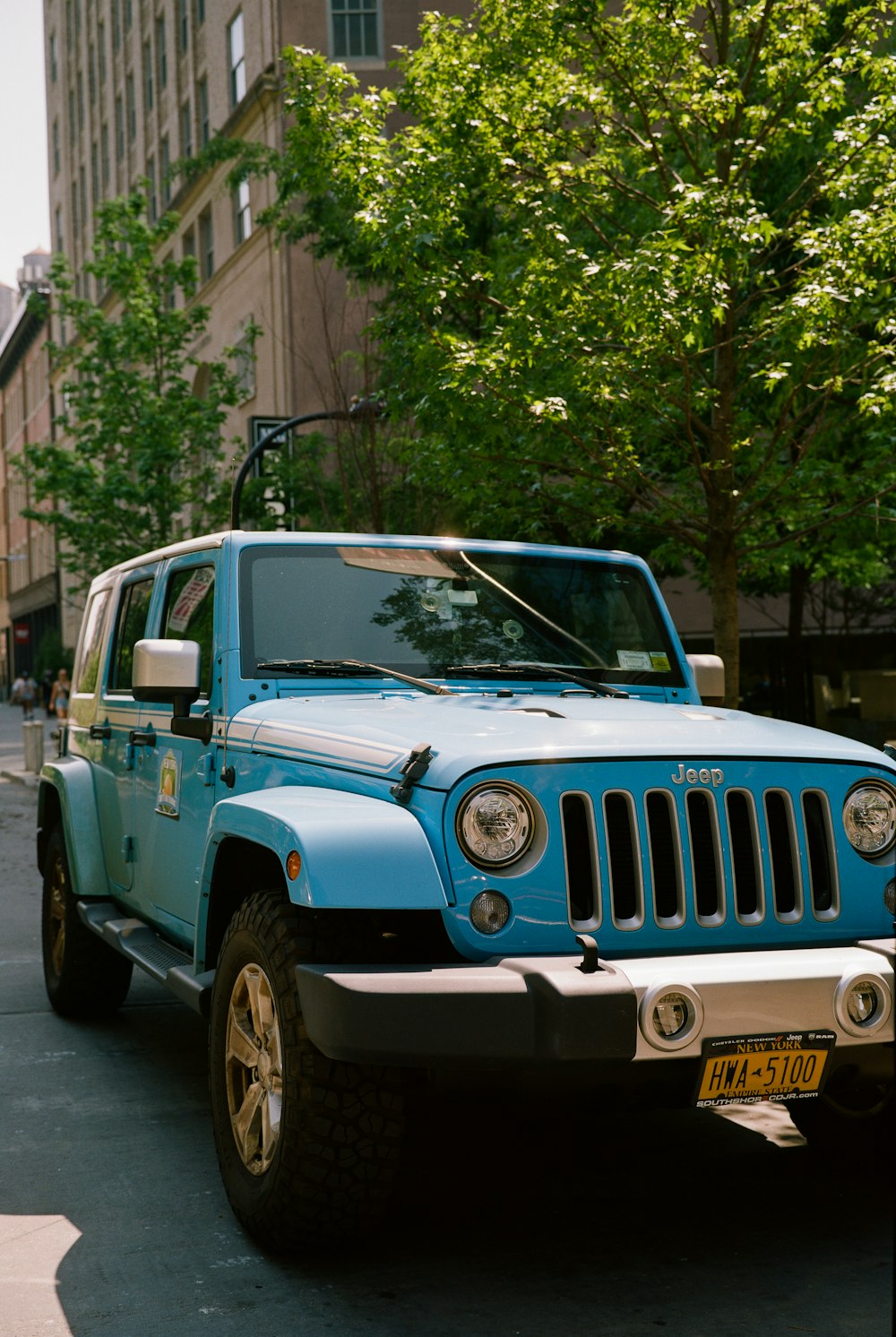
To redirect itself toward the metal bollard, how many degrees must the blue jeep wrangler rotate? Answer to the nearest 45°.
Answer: approximately 135° to its left

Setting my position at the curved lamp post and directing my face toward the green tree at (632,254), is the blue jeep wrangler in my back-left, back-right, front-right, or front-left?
front-right

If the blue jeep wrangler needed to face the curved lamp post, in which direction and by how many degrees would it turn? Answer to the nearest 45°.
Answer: approximately 135° to its left

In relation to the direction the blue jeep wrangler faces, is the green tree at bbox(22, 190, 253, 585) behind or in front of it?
behind

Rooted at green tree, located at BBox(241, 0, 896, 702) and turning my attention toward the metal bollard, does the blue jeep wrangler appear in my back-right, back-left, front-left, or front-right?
back-left

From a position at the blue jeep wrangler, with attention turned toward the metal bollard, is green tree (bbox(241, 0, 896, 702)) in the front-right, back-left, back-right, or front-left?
front-right

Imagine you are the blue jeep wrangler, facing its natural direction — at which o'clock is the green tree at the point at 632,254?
The green tree is roughly at 8 o'clock from the blue jeep wrangler.

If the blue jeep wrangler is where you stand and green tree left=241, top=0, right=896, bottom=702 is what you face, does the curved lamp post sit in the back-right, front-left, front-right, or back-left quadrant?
front-left

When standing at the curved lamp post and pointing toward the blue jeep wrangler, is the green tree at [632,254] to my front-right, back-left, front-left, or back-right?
front-left

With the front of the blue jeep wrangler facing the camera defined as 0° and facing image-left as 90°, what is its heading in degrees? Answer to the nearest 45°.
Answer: approximately 315°
